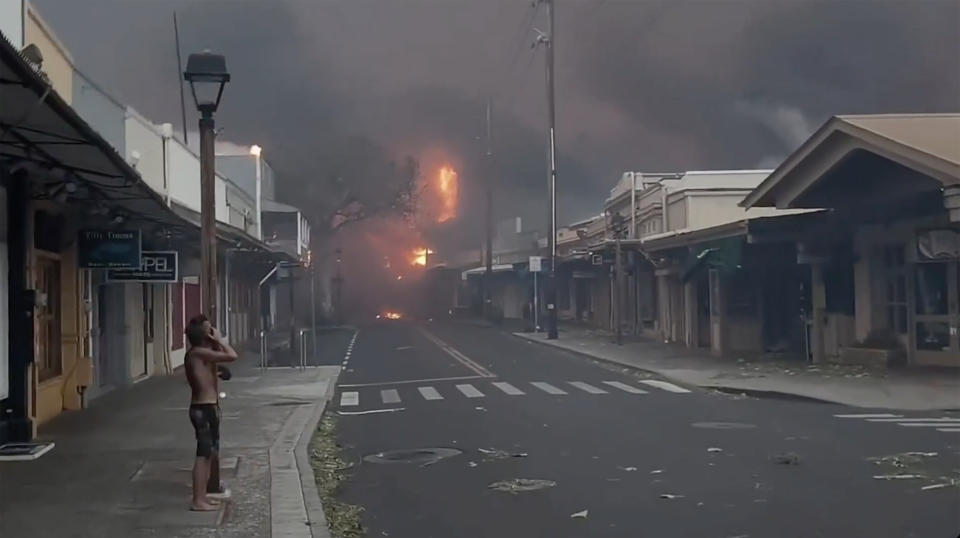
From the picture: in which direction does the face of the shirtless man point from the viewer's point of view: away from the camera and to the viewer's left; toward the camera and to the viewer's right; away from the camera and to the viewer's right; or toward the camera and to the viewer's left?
away from the camera and to the viewer's right

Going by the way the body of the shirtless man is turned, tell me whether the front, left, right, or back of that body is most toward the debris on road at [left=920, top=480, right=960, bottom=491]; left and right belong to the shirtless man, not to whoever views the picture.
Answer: front

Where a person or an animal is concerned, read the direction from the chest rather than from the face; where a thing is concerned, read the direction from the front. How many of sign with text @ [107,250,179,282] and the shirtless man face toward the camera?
1

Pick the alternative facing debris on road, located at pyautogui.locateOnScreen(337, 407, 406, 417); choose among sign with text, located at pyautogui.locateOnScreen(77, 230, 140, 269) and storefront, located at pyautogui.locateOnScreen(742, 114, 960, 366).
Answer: the storefront

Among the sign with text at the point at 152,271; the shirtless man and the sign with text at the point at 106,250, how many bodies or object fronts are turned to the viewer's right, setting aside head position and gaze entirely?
1

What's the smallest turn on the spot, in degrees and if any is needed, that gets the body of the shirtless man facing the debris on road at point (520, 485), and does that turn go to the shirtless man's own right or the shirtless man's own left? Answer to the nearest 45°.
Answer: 0° — they already face it

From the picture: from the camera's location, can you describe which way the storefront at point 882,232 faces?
facing the viewer and to the left of the viewer

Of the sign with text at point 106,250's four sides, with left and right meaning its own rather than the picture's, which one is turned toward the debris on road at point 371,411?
left

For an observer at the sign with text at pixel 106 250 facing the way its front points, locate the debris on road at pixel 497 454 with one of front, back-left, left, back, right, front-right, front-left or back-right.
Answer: front-left

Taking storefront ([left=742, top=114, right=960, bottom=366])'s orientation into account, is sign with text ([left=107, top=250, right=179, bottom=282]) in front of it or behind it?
in front

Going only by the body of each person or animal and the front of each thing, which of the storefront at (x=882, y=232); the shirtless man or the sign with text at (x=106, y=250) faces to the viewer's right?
the shirtless man

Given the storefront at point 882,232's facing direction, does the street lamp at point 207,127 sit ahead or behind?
ahead

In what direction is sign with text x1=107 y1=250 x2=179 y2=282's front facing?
toward the camera

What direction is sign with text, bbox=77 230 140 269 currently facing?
toward the camera

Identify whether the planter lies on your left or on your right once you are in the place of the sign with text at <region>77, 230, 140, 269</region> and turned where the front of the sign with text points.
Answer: on your left

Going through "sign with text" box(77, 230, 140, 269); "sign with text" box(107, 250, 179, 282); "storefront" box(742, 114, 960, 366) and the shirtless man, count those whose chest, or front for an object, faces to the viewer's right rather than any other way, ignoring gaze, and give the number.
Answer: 1

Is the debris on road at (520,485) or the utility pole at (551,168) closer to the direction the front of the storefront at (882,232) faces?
the debris on road

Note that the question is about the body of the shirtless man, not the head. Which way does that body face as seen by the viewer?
to the viewer's right
